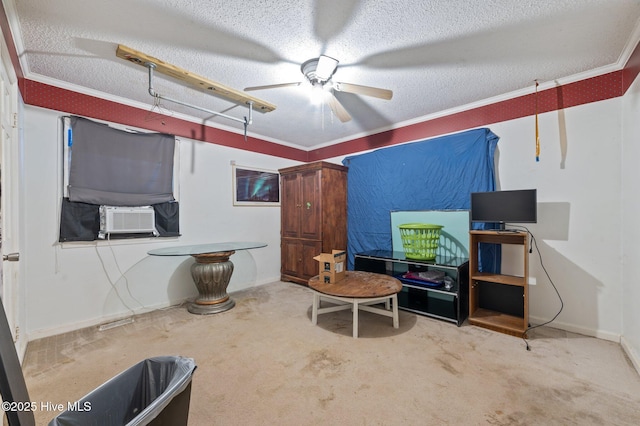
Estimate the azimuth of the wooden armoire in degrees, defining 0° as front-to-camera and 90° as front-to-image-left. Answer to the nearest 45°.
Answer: approximately 45°

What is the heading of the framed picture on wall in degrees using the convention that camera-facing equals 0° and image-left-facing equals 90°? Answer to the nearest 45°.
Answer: approximately 315°

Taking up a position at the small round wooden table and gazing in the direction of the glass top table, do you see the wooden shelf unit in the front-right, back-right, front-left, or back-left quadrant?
back-right

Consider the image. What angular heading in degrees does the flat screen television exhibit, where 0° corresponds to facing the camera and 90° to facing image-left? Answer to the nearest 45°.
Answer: approximately 0°

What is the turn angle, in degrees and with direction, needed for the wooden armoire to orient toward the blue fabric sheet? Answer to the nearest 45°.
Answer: approximately 90° to its left

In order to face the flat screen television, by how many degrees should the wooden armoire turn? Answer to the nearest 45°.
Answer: approximately 90° to its left

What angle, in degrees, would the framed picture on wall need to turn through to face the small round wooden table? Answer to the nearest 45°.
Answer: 0° — it already faces it
